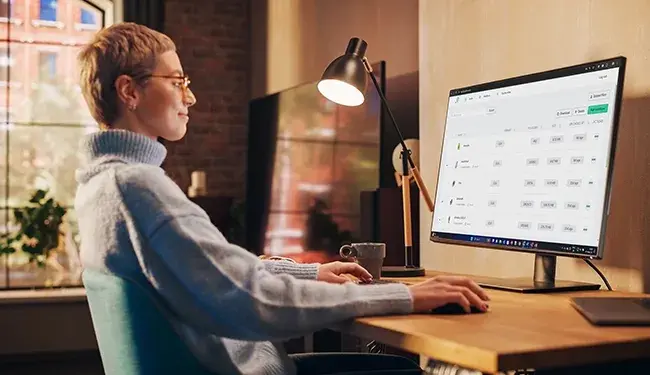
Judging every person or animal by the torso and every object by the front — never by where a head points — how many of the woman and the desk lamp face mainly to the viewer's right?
1

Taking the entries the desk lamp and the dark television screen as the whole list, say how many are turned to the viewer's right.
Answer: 0

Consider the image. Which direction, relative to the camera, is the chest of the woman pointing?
to the viewer's right

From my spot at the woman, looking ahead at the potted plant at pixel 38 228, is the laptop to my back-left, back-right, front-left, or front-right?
back-right

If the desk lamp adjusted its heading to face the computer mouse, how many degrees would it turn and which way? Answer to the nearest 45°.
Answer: approximately 90° to its left

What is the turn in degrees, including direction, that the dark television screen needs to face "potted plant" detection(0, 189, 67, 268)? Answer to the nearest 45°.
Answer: approximately 90° to its right

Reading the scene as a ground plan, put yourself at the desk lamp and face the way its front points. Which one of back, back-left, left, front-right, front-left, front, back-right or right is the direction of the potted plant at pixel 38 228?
front-right

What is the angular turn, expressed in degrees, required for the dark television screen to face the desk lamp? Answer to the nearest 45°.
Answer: approximately 45° to its left

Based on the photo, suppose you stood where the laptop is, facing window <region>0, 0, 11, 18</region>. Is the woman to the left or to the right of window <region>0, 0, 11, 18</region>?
left

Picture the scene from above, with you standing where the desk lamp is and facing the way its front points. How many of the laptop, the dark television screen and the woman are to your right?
1

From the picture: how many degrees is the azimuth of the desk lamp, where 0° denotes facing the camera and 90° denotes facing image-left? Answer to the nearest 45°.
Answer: approximately 90°

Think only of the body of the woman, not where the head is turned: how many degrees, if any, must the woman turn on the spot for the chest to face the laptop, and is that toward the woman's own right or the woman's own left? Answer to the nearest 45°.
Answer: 0° — they already face it

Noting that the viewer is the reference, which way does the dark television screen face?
facing the viewer and to the left of the viewer

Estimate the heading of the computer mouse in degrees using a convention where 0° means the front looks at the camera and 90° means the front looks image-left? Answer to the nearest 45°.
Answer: approximately 270°
